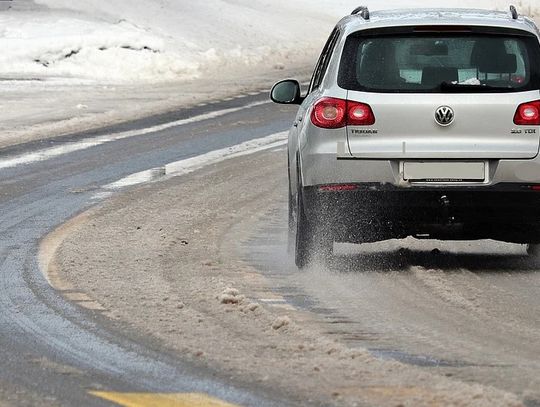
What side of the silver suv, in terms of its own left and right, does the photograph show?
back
